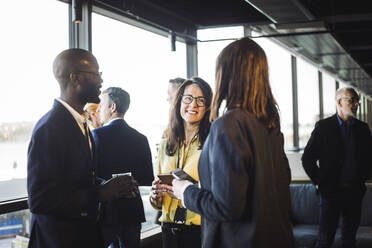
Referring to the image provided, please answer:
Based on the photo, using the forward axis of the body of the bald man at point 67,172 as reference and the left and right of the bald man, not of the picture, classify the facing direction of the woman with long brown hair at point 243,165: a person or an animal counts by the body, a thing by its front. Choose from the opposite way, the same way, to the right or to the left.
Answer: to the left

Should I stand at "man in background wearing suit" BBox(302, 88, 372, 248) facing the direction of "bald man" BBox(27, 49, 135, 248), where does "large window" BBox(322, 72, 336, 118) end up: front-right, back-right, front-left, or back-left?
back-right

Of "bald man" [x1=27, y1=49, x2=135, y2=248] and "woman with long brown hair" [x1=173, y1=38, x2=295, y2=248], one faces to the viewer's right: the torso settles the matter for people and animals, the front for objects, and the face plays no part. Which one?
the bald man

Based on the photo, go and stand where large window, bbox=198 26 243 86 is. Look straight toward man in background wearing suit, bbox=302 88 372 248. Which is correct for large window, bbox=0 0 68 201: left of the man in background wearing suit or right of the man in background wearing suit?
right

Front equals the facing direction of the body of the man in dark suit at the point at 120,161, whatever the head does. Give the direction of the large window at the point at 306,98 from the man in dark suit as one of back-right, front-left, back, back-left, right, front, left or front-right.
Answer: right

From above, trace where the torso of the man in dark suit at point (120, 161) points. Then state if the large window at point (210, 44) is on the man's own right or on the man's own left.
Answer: on the man's own right

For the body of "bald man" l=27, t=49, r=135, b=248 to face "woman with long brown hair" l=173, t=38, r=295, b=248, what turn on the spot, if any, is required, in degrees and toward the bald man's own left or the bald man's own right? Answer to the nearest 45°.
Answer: approximately 45° to the bald man's own right

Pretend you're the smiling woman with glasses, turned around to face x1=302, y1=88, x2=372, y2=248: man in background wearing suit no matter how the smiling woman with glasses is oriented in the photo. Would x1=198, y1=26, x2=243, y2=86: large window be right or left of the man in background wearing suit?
left

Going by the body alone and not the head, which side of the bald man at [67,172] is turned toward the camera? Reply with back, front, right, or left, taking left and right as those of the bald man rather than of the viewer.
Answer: right

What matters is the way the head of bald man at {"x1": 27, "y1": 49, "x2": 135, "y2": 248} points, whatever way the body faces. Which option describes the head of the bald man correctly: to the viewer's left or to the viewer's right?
to the viewer's right

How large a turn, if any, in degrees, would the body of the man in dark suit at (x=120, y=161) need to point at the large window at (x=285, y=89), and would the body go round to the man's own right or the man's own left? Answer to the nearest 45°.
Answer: approximately 90° to the man's own right

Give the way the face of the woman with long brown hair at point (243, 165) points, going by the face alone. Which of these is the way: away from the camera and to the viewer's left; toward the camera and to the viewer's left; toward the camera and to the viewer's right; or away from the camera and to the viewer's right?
away from the camera and to the viewer's left

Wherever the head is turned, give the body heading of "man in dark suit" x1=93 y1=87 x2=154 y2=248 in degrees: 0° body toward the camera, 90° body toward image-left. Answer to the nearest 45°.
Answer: approximately 135°

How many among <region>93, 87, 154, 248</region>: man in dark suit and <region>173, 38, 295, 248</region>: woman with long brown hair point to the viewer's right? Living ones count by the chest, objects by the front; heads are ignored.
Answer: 0

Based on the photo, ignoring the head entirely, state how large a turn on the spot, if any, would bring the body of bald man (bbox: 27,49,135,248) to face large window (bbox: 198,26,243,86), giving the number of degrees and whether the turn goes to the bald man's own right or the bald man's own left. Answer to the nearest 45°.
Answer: approximately 45° to the bald man's own left
